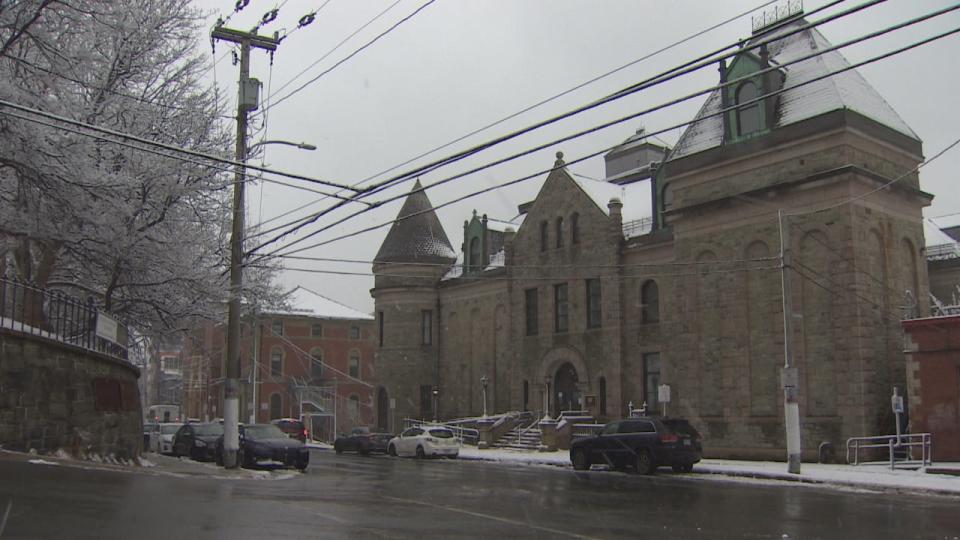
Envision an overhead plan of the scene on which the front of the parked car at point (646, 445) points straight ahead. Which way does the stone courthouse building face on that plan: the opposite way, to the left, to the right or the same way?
to the left

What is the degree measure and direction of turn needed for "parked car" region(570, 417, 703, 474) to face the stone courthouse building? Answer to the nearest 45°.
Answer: approximately 90° to its right

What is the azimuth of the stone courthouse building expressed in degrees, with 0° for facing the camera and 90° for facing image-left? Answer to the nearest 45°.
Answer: approximately 45°

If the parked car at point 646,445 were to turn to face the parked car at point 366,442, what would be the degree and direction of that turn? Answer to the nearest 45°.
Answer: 0° — it already faces it

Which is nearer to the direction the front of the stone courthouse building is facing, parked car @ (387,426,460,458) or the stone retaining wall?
the stone retaining wall

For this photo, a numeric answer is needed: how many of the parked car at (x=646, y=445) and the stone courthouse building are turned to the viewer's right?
0

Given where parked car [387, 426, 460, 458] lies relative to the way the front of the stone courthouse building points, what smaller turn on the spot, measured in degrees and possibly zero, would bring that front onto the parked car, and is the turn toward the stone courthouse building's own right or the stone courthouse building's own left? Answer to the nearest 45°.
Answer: approximately 45° to the stone courthouse building's own right

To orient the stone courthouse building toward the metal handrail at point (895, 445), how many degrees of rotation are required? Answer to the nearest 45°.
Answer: approximately 90° to its left

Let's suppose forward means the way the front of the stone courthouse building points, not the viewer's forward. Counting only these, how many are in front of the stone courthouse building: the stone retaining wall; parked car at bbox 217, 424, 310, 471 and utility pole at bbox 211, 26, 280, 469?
3

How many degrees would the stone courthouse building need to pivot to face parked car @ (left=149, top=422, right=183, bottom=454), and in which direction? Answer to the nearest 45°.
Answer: approximately 45° to its right

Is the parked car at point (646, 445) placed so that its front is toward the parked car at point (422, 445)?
yes

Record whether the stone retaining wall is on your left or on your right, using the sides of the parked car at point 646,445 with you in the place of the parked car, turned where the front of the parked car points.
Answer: on your left

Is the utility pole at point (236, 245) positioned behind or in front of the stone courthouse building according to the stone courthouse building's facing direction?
in front

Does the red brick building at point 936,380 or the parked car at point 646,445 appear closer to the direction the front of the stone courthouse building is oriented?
the parked car

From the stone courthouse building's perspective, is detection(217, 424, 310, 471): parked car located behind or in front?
in front
